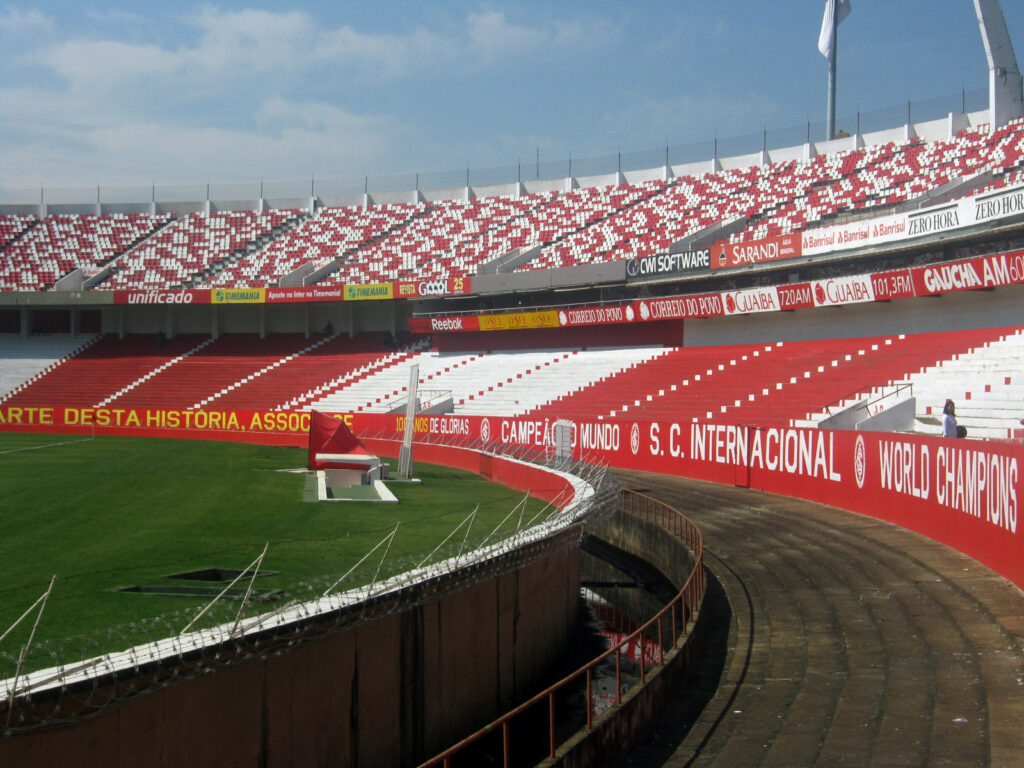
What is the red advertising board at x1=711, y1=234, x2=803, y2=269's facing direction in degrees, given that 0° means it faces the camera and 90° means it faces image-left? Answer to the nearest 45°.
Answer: approximately 45°

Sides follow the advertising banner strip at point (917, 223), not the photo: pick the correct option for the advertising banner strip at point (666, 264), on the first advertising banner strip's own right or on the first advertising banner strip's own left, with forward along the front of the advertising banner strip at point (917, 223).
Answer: on the first advertising banner strip's own right

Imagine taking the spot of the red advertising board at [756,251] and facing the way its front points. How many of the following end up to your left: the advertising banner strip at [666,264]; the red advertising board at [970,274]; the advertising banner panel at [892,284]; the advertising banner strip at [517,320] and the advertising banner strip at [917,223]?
3

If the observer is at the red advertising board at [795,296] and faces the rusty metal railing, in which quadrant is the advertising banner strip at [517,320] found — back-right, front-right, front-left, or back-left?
back-right

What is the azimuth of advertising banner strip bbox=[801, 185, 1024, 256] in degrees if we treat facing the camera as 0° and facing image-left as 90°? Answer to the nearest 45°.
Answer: approximately 45°

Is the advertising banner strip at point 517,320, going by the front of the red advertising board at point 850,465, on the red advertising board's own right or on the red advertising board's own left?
on the red advertising board's own right

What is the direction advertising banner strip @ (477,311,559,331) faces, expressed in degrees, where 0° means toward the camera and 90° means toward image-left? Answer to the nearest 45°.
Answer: approximately 0°

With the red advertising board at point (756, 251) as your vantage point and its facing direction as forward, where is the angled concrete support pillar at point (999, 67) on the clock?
The angled concrete support pillar is roughly at 6 o'clock from the red advertising board.

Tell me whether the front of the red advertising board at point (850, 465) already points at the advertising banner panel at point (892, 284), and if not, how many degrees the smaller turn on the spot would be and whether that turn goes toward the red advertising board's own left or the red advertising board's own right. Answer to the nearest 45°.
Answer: approximately 135° to the red advertising board's own right

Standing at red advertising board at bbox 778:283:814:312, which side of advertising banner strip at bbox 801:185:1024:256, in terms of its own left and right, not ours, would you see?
right
